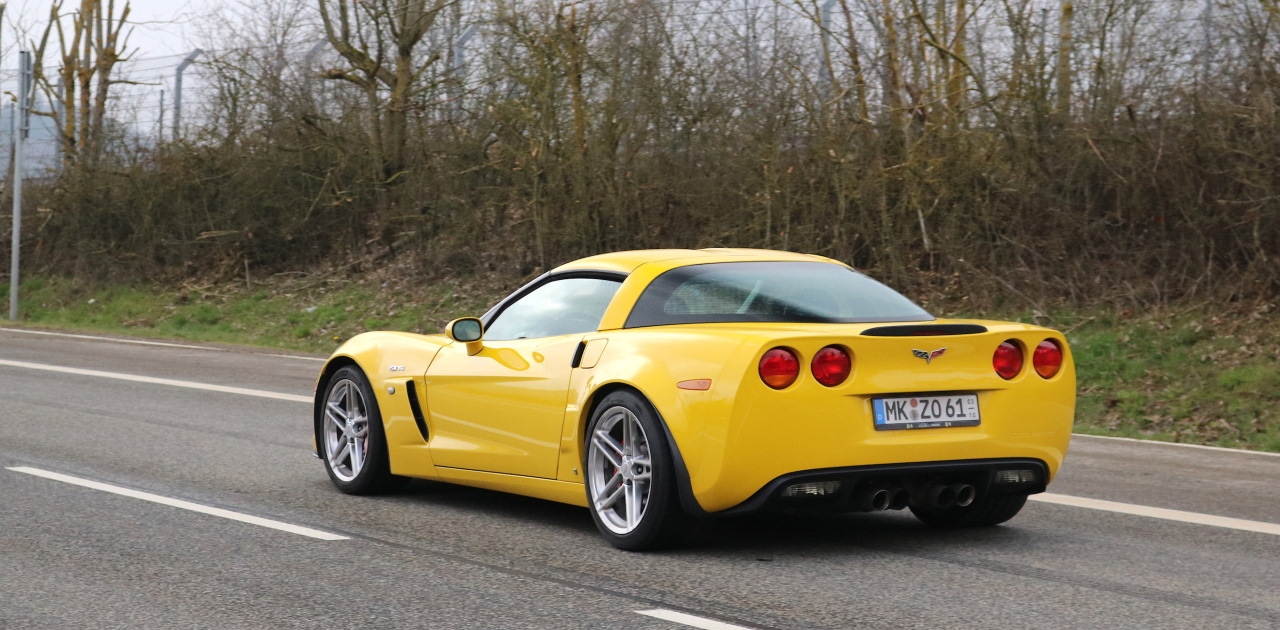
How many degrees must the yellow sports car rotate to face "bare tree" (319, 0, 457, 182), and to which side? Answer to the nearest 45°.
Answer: approximately 45° to its right

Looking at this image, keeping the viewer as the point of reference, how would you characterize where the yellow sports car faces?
facing away from the viewer and to the left of the viewer

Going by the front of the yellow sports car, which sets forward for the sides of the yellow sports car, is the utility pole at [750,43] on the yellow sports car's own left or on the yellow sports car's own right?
on the yellow sports car's own right

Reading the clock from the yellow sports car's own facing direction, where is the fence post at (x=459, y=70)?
The fence post is roughly at 1 o'clock from the yellow sports car.

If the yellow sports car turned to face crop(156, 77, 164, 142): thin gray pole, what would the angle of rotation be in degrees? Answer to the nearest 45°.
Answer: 0° — it already faces it

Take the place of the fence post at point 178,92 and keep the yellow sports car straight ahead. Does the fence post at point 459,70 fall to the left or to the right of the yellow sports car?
left

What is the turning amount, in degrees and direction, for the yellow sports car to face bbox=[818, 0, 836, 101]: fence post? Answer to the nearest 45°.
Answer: approximately 45° to its right
